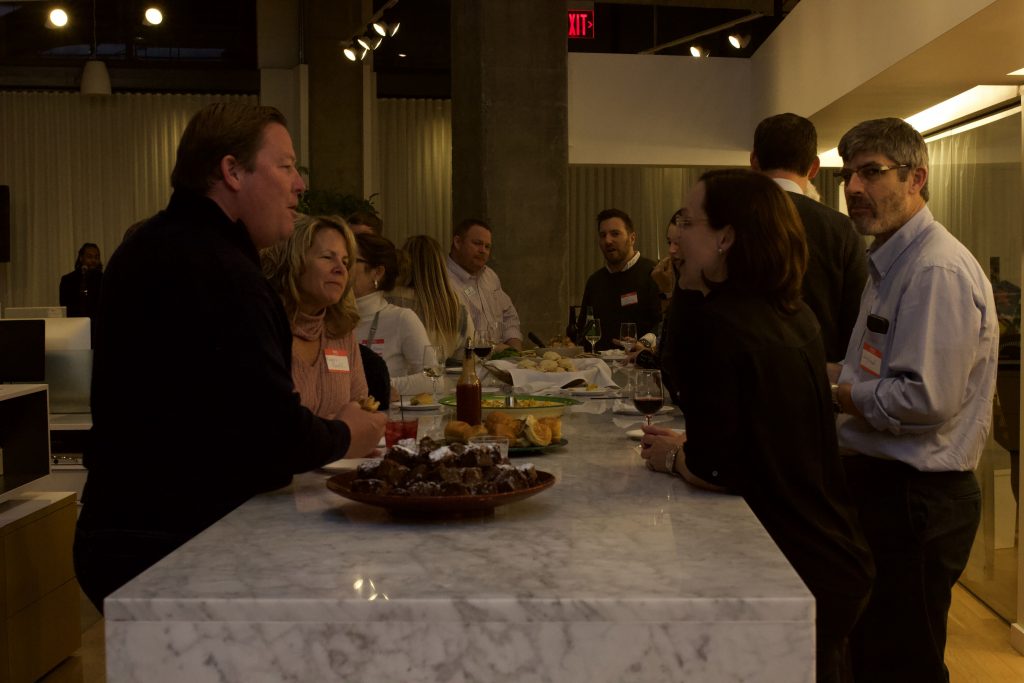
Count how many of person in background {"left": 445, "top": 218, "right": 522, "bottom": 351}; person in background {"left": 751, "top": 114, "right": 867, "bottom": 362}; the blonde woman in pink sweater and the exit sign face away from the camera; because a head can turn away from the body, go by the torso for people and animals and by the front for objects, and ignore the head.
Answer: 1

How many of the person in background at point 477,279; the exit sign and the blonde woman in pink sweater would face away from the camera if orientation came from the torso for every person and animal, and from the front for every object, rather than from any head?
0

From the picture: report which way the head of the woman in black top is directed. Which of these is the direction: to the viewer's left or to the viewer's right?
to the viewer's left

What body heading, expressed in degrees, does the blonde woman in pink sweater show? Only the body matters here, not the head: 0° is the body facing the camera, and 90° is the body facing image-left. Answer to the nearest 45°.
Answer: approximately 315°

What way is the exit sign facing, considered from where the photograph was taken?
facing the viewer

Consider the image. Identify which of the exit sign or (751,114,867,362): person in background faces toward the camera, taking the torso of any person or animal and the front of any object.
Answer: the exit sign

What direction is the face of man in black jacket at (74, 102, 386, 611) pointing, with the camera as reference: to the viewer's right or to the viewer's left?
to the viewer's right

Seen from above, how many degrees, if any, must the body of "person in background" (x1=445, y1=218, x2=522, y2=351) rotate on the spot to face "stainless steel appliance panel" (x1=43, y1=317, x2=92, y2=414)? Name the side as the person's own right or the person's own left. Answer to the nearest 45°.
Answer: approximately 90° to the person's own right

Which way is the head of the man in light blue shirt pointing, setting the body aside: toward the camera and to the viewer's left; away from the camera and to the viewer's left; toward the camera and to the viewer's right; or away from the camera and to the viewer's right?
toward the camera and to the viewer's left

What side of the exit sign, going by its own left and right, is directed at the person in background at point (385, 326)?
front

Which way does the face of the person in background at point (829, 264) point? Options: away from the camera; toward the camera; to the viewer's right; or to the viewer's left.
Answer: away from the camera

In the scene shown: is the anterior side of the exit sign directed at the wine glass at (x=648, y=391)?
yes

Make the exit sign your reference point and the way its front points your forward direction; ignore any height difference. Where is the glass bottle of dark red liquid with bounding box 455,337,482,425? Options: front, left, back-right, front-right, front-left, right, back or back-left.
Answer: front

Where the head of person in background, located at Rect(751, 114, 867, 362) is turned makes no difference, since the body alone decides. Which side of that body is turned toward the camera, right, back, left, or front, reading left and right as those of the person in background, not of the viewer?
back

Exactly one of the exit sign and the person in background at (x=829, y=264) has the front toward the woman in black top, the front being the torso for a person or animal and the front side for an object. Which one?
the exit sign

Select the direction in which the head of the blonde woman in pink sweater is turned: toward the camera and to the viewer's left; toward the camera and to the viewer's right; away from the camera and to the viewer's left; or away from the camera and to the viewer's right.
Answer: toward the camera and to the viewer's right

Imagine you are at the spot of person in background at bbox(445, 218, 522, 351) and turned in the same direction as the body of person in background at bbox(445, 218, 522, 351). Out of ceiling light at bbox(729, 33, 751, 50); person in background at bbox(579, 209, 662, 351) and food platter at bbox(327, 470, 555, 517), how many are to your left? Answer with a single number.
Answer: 2

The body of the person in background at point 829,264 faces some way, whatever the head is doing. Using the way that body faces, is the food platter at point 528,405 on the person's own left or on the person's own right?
on the person's own left
